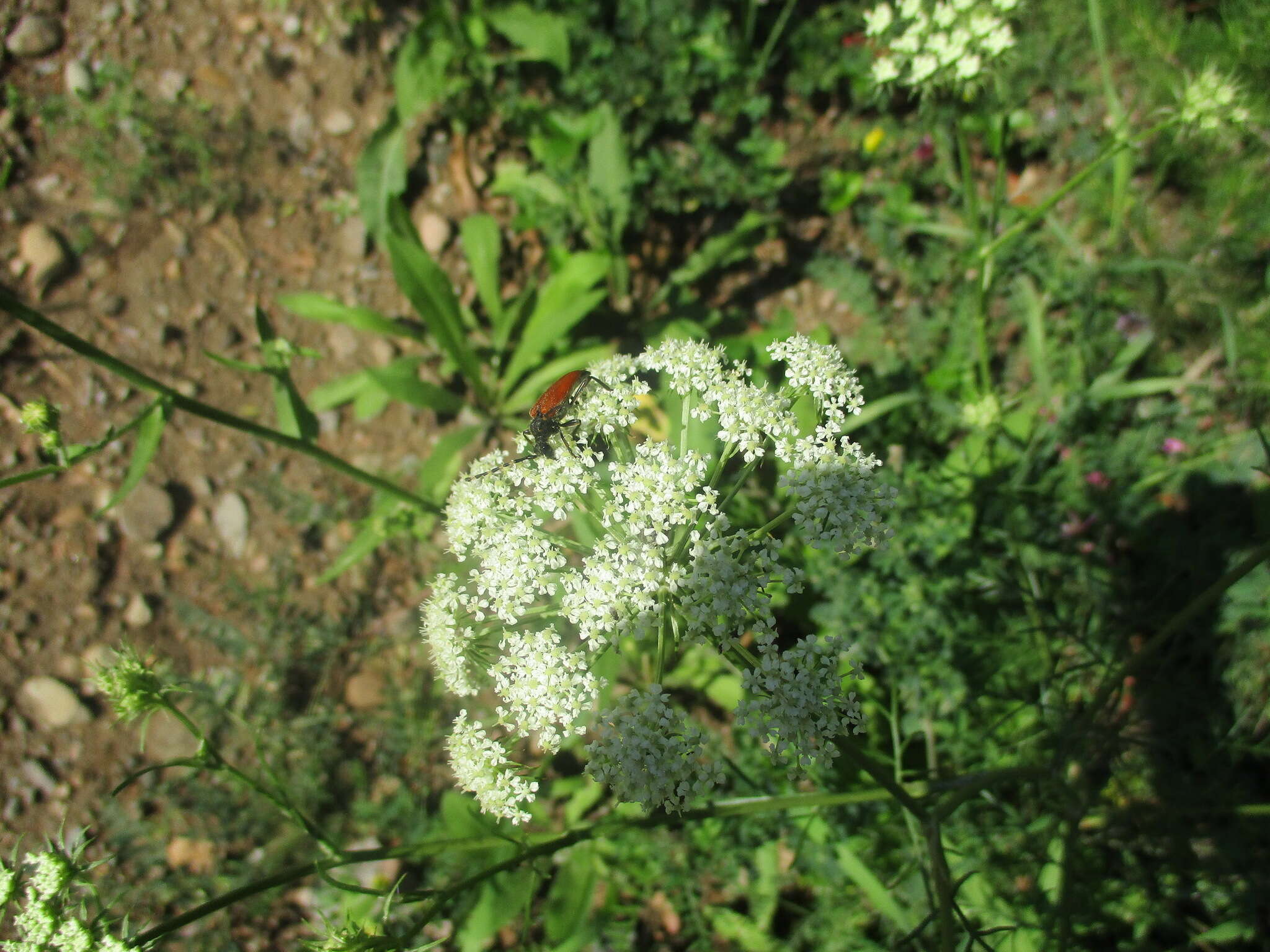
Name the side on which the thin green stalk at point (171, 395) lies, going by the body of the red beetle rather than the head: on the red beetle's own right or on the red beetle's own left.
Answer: on the red beetle's own right

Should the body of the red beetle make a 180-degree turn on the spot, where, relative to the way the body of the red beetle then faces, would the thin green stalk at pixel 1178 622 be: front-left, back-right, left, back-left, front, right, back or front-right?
front-right

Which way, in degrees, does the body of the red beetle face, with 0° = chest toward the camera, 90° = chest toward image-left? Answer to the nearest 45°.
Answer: approximately 45°

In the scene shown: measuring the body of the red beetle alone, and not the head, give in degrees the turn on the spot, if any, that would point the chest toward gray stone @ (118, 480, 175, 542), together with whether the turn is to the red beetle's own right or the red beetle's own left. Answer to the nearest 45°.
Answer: approximately 90° to the red beetle's own right

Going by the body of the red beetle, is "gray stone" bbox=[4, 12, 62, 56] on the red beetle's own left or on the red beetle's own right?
on the red beetle's own right

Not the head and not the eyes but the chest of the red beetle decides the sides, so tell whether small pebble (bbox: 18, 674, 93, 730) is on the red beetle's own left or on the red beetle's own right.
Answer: on the red beetle's own right
